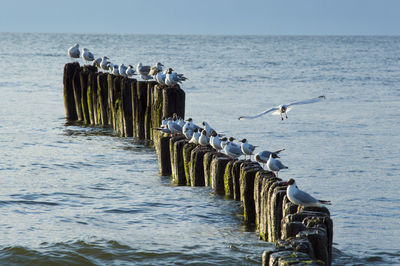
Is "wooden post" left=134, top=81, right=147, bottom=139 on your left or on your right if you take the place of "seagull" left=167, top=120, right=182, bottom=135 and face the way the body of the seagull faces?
on your right

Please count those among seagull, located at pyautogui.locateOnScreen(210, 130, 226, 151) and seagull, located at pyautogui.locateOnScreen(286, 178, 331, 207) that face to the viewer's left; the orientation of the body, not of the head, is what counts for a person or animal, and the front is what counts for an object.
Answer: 2

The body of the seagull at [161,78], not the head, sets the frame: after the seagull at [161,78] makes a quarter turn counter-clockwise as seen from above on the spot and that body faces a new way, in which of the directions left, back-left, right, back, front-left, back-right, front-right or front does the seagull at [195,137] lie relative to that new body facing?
front

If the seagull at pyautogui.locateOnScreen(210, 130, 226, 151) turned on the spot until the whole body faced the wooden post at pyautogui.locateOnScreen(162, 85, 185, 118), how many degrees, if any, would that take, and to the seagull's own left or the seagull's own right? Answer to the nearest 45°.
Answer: approximately 90° to the seagull's own right

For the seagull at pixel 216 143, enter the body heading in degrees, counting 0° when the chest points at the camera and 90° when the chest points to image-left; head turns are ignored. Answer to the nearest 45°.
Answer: approximately 90°

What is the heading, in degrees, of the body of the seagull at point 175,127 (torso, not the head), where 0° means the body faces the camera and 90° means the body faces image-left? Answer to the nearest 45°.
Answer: approximately 90°

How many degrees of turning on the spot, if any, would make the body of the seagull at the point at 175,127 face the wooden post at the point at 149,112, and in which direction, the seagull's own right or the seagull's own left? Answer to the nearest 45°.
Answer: approximately 90° to the seagull's own right

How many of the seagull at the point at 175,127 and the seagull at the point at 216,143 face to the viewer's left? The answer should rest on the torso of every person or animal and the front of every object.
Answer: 2

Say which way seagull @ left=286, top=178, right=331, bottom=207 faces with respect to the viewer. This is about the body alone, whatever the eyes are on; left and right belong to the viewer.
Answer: facing to the left of the viewer

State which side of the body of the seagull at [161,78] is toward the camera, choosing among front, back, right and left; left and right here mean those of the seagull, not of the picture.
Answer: left
